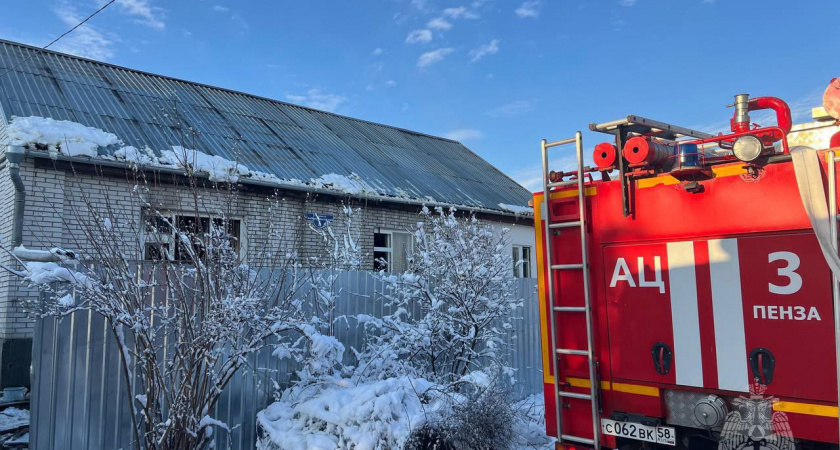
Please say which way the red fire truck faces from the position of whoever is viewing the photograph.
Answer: facing away from the viewer and to the right of the viewer

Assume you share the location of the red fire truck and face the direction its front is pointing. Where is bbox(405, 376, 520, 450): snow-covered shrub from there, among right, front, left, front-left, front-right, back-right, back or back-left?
left

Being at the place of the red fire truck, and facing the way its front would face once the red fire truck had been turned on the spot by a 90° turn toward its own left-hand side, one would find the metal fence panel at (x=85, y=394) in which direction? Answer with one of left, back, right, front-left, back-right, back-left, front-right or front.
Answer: front-left

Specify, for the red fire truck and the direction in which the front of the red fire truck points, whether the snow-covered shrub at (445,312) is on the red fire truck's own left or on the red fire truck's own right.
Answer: on the red fire truck's own left

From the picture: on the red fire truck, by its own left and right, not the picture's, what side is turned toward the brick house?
left
